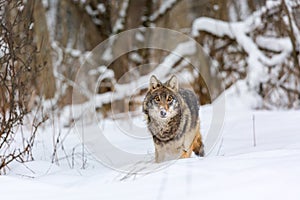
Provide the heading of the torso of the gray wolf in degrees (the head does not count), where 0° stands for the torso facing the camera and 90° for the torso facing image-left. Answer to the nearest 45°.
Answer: approximately 45°

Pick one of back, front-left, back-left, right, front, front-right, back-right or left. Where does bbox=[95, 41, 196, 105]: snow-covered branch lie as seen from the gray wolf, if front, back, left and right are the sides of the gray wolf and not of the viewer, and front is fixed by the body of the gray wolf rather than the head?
back-right
